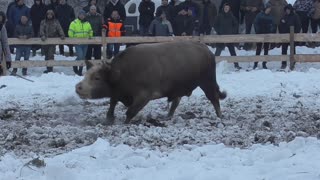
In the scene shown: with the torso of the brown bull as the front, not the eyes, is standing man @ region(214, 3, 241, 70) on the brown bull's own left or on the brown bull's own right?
on the brown bull's own right

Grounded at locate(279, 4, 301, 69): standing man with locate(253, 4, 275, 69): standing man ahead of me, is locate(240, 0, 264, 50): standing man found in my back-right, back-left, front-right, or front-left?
front-right

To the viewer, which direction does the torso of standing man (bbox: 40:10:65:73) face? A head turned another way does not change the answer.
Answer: toward the camera

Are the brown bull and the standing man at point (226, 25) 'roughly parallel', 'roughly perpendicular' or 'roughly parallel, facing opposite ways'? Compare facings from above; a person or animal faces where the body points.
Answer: roughly perpendicular

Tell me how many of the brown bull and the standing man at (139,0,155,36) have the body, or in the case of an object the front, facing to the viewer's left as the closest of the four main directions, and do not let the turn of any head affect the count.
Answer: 1

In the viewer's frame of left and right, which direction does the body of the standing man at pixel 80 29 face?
facing the viewer

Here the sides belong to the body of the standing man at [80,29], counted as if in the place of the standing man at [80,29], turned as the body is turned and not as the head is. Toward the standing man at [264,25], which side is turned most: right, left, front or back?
left

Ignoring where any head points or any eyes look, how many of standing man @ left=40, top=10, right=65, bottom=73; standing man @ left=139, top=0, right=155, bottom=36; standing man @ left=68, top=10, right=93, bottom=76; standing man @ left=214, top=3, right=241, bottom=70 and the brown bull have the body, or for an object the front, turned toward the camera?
4

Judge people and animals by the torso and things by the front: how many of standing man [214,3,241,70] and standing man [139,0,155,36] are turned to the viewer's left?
0

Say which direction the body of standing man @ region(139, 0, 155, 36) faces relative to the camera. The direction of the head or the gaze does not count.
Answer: toward the camera

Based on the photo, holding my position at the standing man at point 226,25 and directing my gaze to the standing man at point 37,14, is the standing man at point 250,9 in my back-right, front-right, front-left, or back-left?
back-right

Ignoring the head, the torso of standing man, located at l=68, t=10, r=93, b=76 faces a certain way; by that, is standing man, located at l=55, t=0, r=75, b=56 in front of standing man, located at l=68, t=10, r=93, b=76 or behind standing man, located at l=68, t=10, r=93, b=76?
behind

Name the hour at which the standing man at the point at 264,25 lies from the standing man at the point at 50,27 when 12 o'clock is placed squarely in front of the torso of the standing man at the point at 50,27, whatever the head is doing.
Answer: the standing man at the point at 264,25 is roughly at 9 o'clock from the standing man at the point at 50,27.

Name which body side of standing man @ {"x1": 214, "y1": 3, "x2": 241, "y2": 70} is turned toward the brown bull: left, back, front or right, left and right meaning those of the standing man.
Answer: front

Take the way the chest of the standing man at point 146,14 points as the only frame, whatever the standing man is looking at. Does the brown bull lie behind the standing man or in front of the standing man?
in front

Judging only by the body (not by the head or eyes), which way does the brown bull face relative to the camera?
to the viewer's left

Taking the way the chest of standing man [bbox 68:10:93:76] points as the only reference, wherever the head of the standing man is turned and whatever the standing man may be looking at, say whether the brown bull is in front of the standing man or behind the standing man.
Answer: in front
